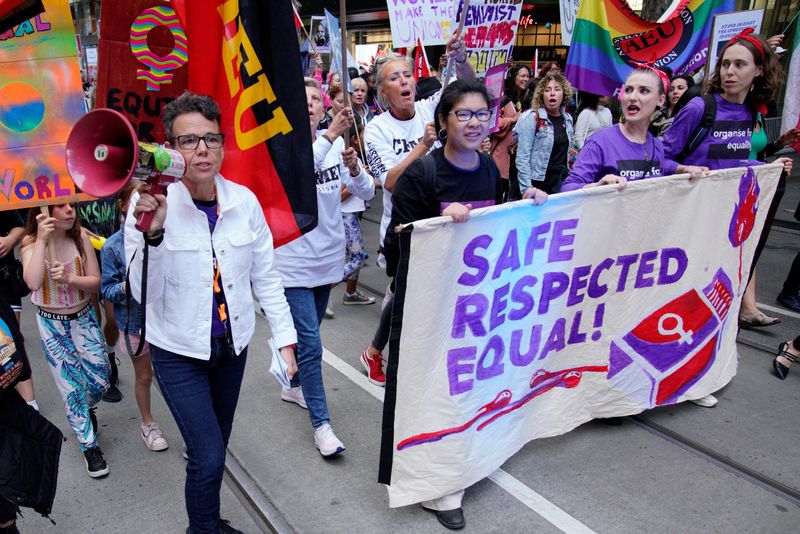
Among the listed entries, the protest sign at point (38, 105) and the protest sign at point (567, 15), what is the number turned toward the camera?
2

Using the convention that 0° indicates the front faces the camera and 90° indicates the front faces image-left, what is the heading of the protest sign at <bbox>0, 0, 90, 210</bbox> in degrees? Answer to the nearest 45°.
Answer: approximately 0°

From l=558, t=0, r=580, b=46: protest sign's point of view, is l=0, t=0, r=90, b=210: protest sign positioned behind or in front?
in front

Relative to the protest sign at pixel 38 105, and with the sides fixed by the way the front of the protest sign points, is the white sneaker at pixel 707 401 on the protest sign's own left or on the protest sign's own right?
on the protest sign's own left

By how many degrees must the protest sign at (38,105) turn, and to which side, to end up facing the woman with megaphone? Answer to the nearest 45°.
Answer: approximately 45° to its left

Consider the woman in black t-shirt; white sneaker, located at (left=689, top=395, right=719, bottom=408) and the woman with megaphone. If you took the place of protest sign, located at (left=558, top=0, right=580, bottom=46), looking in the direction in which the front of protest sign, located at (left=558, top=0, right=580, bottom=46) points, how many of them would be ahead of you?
3

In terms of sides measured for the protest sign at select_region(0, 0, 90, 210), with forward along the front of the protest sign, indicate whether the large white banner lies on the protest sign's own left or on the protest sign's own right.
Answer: on the protest sign's own left

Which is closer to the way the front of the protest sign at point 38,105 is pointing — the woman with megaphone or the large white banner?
the woman with megaphone

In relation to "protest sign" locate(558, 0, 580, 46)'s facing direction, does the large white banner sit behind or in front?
in front
